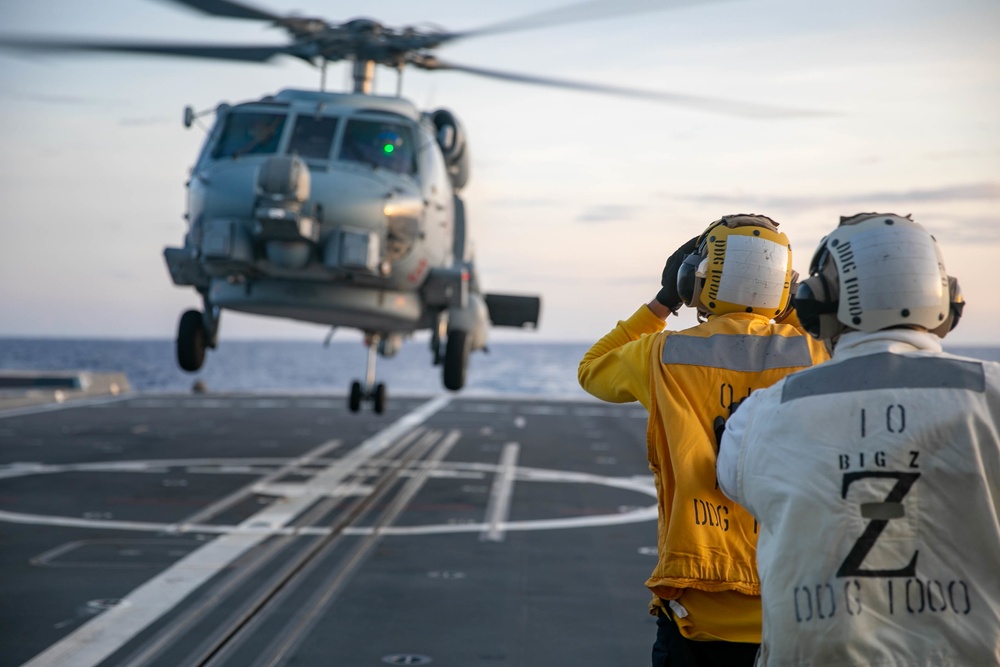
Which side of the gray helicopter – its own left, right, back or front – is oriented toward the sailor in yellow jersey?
front

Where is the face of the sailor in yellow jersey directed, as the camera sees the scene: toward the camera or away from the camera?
away from the camera

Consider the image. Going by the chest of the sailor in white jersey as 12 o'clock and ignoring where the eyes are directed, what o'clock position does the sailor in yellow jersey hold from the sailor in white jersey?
The sailor in yellow jersey is roughly at 11 o'clock from the sailor in white jersey.

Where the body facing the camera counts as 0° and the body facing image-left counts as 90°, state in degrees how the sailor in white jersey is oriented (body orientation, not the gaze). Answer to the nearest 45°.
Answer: approximately 180°

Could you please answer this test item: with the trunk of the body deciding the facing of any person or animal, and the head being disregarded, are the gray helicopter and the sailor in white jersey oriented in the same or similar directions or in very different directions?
very different directions

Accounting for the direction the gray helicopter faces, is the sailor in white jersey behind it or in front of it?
in front

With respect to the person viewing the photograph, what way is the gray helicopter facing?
facing the viewer

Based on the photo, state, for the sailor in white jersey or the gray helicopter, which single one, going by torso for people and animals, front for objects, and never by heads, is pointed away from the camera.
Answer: the sailor in white jersey

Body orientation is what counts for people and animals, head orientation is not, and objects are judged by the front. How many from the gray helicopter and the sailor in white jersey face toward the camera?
1

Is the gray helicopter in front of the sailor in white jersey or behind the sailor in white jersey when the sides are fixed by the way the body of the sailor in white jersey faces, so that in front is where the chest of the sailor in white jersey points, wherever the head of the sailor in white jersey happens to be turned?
in front
